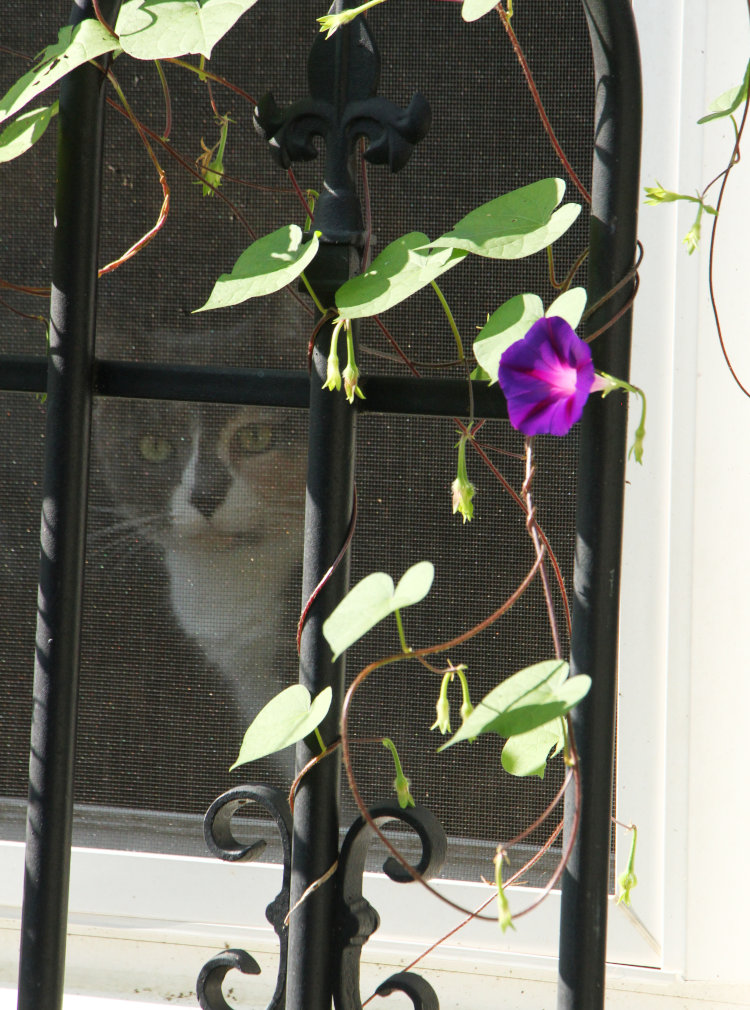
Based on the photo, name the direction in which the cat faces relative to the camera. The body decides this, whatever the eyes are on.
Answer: toward the camera
